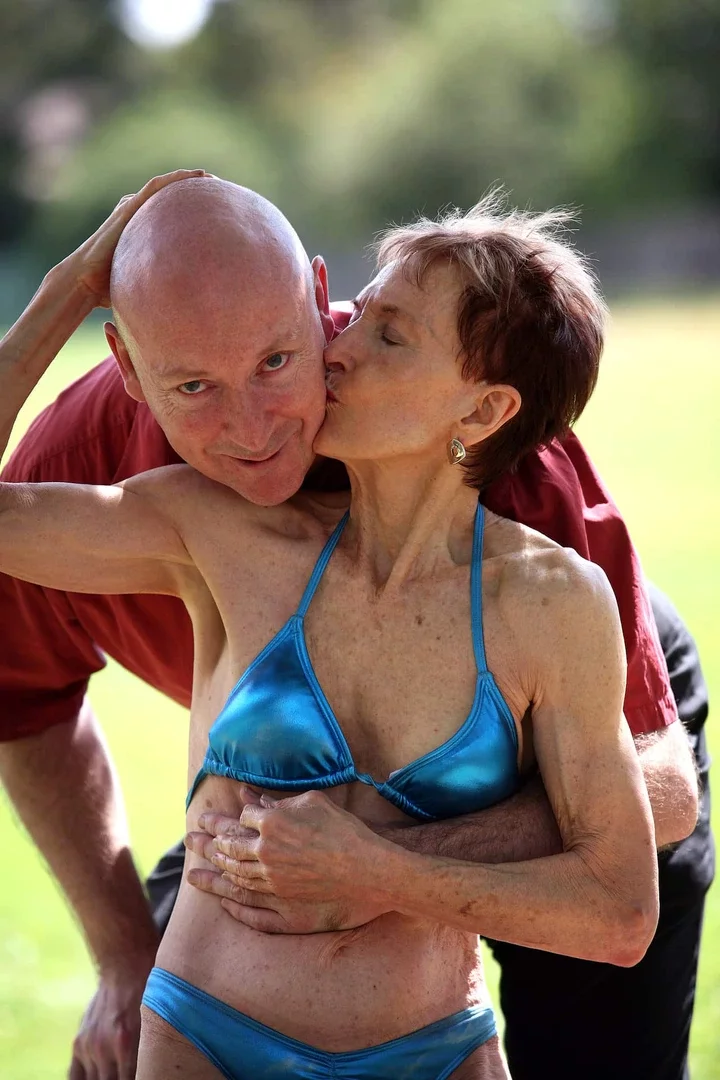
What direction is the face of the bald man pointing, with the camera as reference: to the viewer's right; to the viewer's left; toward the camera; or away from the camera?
toward the camera

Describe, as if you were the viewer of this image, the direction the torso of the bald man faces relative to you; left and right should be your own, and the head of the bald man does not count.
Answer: facing the viewer
